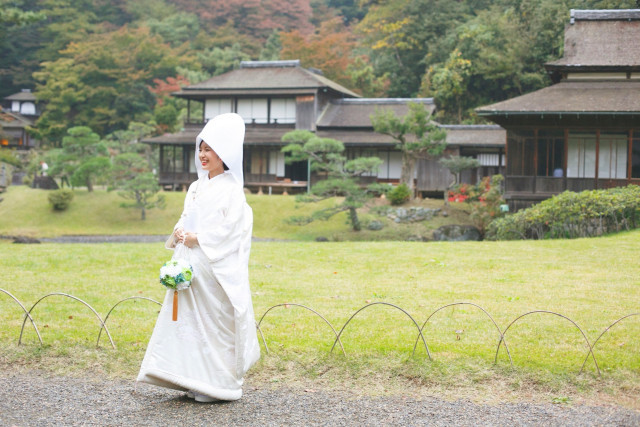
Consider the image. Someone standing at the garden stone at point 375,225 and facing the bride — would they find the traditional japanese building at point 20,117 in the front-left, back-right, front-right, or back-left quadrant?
back-right

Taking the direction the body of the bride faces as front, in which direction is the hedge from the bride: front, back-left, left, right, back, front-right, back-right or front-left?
back

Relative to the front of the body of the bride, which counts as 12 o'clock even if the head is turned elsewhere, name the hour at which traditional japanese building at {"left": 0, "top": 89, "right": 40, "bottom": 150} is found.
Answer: The traditional japanese building is roughly at 4 o'clock from the bride.

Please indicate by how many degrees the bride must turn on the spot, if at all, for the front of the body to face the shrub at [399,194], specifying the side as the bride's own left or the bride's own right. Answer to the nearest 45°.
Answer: approximately 135° to the bride's own right

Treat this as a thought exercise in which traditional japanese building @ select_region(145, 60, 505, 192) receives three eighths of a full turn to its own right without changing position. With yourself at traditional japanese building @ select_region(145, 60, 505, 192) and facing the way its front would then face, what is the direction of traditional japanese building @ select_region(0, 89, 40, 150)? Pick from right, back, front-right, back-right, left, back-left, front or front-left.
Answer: front

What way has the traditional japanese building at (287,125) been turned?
toward the camera

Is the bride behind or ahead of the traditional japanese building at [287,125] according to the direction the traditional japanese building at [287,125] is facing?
ahead

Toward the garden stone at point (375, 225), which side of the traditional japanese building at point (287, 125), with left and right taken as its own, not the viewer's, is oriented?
front

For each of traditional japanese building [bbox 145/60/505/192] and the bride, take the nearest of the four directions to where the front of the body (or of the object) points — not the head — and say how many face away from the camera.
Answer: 0

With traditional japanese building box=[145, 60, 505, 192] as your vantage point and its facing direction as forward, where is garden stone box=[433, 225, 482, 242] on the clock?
The garden stone is roughly at 11 o'clock from the traditional japanese building.

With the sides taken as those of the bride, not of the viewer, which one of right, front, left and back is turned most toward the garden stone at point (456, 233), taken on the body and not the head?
right

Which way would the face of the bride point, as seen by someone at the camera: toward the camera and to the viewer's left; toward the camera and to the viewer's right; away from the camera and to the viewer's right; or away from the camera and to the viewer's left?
toward the camera and to the viewer's left

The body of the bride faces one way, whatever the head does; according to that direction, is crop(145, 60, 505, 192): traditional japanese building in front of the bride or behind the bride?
behind

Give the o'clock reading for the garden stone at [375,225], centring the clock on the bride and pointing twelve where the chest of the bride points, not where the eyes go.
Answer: The garden stone is roughly at 5 o'clock from the bride.

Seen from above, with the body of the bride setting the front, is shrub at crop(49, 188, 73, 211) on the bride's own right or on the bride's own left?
on the bride's own right
